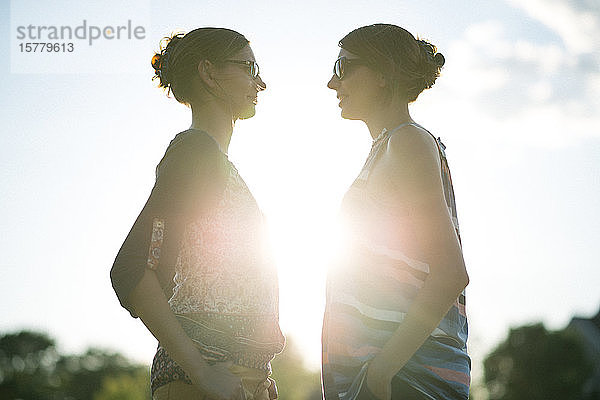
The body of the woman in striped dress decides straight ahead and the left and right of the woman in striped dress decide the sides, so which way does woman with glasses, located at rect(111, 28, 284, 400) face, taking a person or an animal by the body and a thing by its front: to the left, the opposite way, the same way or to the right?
the opposite way

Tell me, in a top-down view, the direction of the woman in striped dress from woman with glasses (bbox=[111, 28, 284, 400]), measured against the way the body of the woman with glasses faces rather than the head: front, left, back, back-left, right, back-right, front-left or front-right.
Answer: front

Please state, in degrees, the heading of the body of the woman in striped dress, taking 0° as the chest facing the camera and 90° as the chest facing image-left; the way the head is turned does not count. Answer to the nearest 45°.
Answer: approximately 90°

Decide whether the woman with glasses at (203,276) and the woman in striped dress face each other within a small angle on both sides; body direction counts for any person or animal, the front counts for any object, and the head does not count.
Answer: yes

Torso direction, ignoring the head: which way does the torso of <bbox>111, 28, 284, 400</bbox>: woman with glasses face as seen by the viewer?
to the viewer's right

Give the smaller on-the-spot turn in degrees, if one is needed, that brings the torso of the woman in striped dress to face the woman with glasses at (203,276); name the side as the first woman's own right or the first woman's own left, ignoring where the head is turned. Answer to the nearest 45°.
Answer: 0° — they already face them

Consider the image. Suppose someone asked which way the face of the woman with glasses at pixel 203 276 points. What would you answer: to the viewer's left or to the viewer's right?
to the viewer's right

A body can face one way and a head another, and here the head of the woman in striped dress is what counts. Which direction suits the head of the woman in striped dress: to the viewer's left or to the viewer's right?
to the viewer's left

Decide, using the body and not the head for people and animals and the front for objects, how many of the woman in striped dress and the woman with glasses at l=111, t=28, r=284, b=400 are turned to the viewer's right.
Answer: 1
